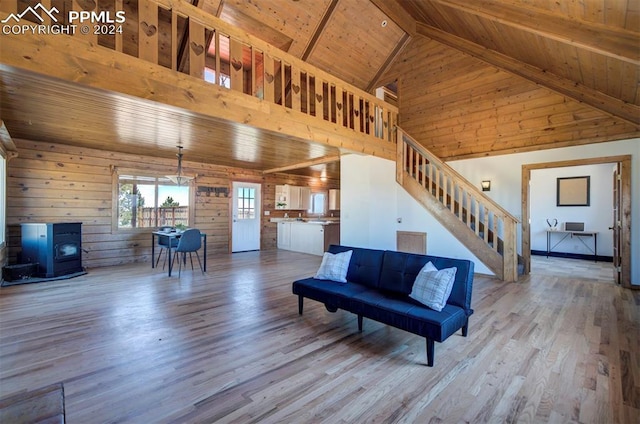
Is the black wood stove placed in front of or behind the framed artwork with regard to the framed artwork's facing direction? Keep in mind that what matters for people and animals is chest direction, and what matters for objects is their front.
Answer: in front

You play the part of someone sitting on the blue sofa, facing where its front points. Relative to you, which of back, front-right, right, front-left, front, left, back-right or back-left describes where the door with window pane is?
right

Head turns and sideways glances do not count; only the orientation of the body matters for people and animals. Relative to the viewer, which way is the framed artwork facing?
toward the camera

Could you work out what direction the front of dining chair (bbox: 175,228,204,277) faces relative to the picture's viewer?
facing away from the viewer and to the left of the viewer

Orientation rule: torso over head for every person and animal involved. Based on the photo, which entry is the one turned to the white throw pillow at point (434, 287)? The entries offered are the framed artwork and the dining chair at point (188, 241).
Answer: the framed artwork

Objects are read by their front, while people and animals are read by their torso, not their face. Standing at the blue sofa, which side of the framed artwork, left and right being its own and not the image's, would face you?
front

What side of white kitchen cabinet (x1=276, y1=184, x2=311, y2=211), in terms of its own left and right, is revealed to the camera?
front

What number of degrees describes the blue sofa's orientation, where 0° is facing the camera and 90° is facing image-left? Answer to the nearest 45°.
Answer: approximately 45°

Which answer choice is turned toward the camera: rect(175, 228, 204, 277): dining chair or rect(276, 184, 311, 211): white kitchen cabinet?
the white kitchen cabinet

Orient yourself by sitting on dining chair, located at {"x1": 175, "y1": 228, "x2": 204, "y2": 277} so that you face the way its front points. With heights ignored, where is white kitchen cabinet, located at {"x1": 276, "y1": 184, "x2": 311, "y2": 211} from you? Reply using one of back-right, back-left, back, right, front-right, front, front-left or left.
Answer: right

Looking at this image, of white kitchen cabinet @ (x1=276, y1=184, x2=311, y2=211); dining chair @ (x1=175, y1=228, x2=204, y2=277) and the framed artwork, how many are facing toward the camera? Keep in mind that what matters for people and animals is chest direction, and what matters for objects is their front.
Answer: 2

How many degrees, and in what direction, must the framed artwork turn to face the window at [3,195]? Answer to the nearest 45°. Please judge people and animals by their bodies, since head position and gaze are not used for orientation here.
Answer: approximately 45° to its right

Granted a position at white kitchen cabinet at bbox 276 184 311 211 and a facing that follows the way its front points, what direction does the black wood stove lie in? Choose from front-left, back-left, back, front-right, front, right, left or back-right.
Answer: front-right

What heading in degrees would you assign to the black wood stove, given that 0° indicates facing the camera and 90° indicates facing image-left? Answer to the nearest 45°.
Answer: approximately 315°

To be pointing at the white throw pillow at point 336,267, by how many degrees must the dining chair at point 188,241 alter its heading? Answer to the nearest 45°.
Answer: approximately 180°

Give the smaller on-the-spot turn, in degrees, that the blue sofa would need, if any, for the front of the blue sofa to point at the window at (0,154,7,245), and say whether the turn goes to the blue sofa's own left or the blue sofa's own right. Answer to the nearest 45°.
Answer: approximately 45° to the blue sofa's own right

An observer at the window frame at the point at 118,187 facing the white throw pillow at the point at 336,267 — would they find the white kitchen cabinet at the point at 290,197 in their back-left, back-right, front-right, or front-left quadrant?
front-left

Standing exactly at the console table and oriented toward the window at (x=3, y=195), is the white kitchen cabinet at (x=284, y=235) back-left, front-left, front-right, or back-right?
front-right
